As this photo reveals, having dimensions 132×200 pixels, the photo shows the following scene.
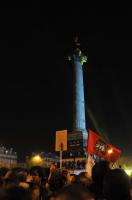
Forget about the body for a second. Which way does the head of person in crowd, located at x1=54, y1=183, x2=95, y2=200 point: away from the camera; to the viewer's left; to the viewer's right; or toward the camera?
away from the camera

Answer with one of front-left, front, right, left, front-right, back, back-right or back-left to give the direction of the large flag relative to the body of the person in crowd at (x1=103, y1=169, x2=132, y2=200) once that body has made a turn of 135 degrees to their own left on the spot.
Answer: back-right

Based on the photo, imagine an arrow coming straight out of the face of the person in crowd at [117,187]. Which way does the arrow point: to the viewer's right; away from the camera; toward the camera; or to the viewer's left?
away from the camera

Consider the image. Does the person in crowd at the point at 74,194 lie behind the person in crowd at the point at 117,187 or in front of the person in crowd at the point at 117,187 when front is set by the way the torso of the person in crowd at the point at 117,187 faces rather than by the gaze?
behind

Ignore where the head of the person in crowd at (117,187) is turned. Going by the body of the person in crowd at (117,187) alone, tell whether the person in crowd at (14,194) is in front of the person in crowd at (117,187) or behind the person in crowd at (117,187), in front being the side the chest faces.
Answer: behind

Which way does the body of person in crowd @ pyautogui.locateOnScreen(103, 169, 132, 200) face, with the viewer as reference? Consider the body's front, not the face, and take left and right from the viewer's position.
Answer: facing away from the viewer

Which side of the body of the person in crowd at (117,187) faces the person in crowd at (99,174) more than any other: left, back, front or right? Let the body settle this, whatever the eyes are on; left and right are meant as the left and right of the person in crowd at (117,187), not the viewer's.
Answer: front
